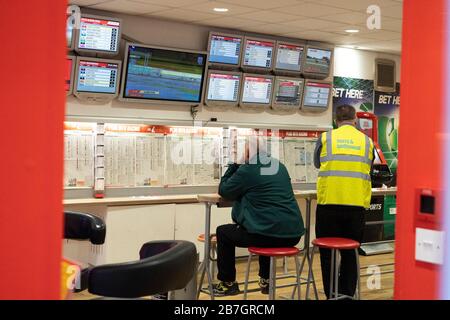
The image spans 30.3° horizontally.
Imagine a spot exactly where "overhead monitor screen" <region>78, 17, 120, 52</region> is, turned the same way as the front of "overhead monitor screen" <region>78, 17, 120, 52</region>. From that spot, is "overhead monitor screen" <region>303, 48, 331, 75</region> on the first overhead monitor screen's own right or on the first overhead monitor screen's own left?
on the first overhead monitor screen's own left

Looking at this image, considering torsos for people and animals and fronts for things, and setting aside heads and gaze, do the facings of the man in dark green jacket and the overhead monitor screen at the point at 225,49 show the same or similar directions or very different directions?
very different directions

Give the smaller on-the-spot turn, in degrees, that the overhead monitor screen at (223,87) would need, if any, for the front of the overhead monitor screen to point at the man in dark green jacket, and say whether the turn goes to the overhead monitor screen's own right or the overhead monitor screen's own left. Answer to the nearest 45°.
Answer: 0° — it already faces them

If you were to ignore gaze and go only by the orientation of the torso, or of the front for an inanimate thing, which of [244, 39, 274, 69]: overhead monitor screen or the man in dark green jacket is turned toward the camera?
the overhead monitor screen

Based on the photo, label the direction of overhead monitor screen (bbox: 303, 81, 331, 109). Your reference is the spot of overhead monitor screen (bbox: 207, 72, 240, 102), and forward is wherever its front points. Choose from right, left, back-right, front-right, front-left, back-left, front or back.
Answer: back-left

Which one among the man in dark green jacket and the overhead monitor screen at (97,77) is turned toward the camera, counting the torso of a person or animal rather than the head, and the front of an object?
the overhead monitor screen

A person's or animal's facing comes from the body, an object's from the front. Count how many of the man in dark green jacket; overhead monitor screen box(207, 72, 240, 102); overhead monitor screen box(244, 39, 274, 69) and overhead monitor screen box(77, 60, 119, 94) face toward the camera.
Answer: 3

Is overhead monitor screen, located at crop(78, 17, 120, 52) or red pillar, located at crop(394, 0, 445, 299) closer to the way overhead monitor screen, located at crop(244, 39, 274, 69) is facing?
the red pillar

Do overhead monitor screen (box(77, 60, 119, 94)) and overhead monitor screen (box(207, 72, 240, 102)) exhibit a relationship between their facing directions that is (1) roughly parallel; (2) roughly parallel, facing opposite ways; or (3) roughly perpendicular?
roughly parallel

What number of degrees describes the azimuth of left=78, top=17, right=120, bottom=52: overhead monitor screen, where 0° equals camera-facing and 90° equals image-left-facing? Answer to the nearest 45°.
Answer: approximately 315°

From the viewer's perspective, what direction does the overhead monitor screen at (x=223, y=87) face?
toward the camera

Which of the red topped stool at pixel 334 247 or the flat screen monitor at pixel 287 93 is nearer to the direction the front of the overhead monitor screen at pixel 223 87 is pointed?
the red topped stool

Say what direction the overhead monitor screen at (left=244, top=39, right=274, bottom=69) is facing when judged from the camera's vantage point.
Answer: facing the viewer

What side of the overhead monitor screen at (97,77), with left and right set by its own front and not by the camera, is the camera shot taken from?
front

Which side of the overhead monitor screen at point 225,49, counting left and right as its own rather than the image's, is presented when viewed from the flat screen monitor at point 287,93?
left

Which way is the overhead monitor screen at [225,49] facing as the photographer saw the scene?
facing the viewer and to the right of the viewer

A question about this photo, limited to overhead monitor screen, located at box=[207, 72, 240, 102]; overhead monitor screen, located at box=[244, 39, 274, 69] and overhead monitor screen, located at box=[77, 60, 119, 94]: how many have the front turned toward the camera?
3
